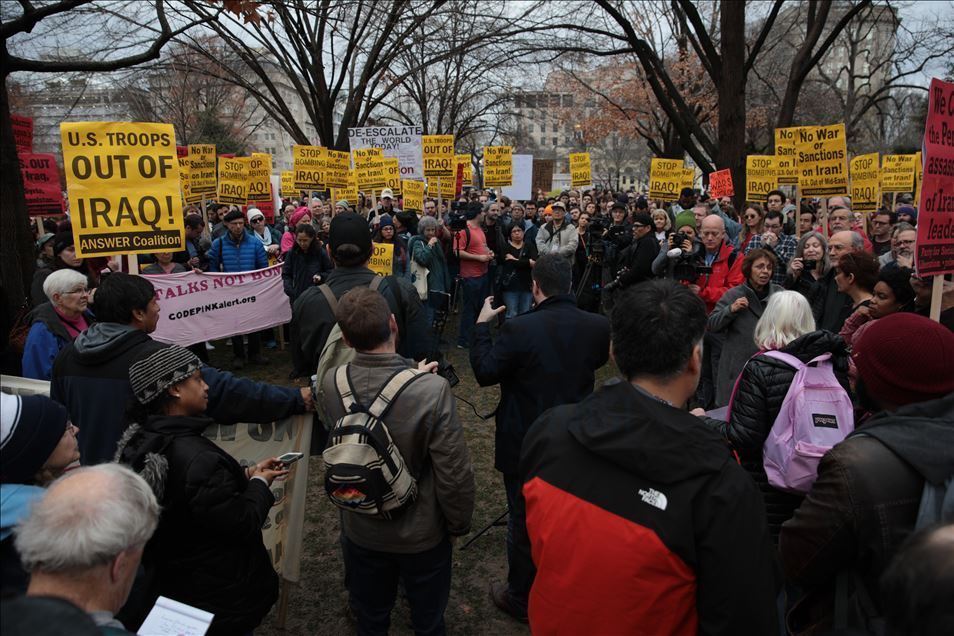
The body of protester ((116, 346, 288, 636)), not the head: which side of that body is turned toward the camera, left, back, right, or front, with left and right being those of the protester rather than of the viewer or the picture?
right

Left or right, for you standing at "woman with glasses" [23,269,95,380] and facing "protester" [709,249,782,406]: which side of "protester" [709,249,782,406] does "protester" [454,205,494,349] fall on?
left

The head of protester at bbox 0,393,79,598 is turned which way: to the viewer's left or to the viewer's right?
to the viewer's right

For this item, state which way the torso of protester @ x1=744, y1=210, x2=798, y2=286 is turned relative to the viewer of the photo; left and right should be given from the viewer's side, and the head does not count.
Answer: facing the viewer and to the left of the viewer

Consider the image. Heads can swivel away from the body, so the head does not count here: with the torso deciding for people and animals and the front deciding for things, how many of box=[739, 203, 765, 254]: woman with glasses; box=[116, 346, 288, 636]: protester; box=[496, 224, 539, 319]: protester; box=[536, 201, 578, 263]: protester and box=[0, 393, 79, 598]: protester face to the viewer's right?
2

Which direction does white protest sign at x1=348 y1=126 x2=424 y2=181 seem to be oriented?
toward the camera

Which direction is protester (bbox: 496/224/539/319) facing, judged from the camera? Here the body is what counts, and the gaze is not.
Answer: toward the camera

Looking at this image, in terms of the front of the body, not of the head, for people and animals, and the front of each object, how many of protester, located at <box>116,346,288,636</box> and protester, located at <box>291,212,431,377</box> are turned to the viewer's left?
0

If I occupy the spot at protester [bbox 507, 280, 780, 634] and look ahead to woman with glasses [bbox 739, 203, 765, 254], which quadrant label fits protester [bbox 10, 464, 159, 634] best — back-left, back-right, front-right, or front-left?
back-left

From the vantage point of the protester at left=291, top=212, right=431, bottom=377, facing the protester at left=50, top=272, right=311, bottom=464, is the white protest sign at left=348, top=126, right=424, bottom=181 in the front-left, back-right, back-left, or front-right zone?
back-right

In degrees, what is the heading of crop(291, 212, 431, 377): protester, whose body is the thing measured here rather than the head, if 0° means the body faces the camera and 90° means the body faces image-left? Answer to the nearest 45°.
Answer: approximately 180°

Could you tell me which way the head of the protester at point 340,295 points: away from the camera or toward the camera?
away from the camera

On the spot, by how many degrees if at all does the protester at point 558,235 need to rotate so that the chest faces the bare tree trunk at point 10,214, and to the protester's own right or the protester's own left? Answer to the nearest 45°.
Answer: approximately 45° to the protester's own right

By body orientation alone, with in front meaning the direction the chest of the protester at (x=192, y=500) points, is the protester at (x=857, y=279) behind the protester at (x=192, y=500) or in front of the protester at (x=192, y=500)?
in front

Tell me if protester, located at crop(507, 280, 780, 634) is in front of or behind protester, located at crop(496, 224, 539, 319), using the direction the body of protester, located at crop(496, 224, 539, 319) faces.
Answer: in front

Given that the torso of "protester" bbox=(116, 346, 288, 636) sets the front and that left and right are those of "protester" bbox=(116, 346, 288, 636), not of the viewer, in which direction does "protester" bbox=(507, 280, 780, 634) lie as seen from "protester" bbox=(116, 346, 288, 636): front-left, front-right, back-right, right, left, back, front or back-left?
front-right
